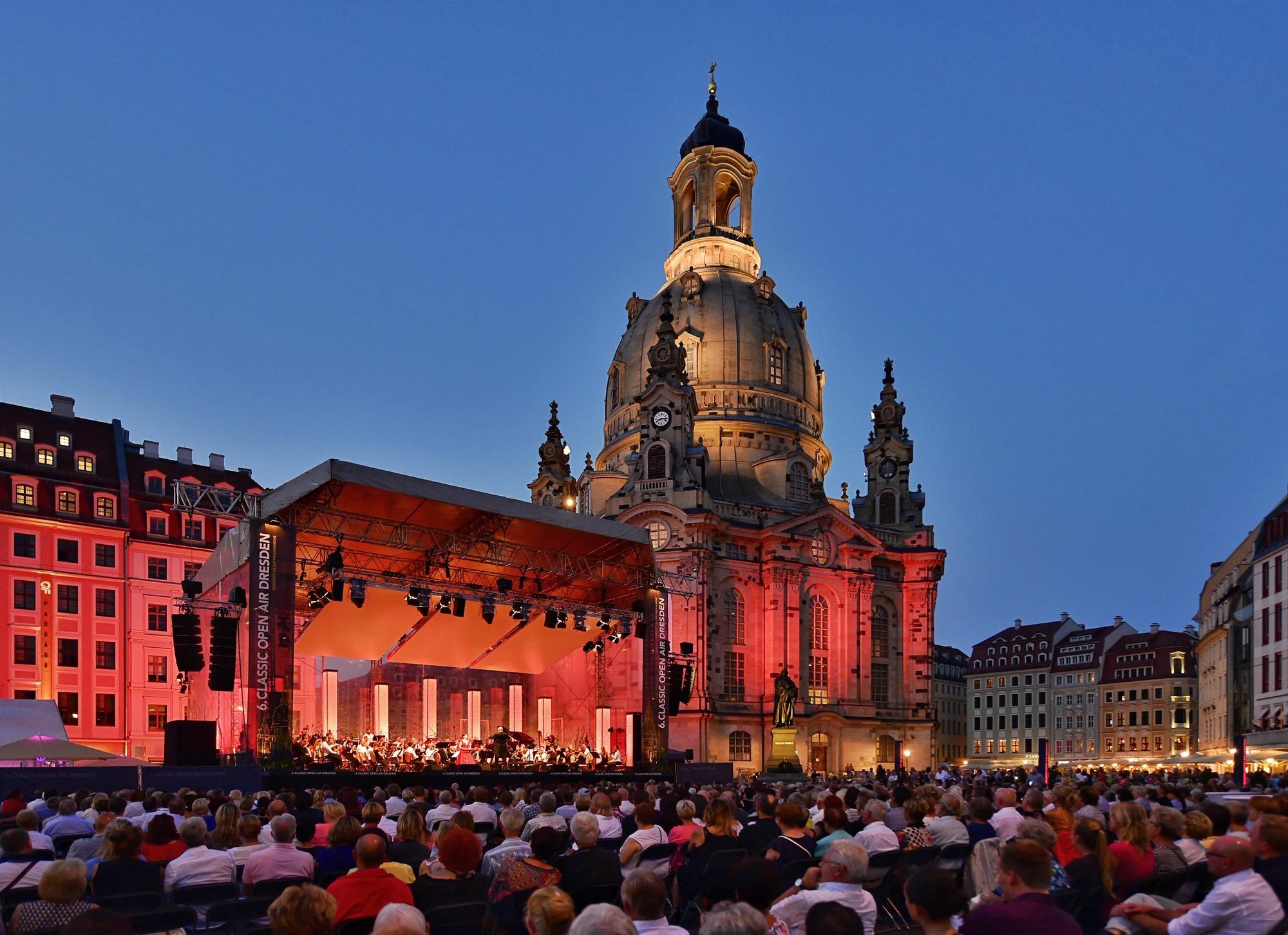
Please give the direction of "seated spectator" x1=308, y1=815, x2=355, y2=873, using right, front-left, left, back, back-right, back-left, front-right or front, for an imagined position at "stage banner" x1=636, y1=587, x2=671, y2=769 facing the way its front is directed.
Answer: front

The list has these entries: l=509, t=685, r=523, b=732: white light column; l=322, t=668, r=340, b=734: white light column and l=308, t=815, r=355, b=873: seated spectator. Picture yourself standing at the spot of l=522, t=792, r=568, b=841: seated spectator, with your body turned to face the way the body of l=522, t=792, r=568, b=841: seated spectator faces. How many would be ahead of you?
2

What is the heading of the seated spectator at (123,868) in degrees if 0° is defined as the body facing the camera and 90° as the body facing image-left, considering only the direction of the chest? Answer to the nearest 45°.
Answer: approximately 180°

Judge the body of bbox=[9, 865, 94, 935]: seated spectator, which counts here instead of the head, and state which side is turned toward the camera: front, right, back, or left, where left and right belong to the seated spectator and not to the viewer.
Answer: back

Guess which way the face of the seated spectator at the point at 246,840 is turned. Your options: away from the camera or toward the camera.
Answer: away from the camera

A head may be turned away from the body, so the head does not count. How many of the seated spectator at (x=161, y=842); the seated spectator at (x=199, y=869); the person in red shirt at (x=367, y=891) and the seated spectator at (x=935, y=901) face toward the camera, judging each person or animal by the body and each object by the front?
0

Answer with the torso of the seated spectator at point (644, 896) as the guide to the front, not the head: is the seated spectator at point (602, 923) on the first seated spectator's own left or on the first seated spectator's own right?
on the first seated spectator's own left

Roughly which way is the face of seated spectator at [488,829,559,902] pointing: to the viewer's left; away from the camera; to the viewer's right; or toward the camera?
away from the camera

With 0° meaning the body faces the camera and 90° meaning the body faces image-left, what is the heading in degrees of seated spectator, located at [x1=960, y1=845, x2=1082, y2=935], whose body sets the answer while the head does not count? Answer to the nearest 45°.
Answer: approximately 135°

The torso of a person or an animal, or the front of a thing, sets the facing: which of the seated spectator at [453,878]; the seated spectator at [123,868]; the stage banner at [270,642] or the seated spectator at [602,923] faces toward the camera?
the stage banner

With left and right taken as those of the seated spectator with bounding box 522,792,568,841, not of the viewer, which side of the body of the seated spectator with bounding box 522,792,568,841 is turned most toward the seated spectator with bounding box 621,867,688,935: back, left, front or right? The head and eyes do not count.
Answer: back

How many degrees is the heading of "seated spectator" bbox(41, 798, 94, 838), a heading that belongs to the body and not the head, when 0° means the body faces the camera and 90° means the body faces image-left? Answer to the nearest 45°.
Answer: approximately 180°

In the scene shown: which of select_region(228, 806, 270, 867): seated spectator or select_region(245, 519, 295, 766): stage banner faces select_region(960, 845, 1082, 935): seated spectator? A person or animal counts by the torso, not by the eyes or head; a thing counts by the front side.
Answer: the stage banner

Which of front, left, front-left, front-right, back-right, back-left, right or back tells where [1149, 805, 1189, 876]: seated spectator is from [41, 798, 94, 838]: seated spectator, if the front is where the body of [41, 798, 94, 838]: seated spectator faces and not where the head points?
back-right

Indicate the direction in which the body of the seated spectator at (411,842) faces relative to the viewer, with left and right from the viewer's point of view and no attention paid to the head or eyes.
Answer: facing away from the viewer

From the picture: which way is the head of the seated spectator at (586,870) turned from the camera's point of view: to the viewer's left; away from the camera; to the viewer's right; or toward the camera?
away from the camera

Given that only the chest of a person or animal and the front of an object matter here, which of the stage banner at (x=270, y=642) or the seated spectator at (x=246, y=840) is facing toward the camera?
the stage banner

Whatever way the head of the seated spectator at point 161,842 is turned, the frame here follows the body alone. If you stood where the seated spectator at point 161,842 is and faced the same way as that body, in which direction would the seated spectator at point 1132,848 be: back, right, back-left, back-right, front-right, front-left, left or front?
back-right

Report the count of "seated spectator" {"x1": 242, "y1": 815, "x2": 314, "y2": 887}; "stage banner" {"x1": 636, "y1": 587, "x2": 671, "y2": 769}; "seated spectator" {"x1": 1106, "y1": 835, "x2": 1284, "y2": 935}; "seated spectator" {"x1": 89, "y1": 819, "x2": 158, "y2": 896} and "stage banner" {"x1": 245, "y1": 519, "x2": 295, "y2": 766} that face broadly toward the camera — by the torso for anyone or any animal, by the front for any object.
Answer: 2
